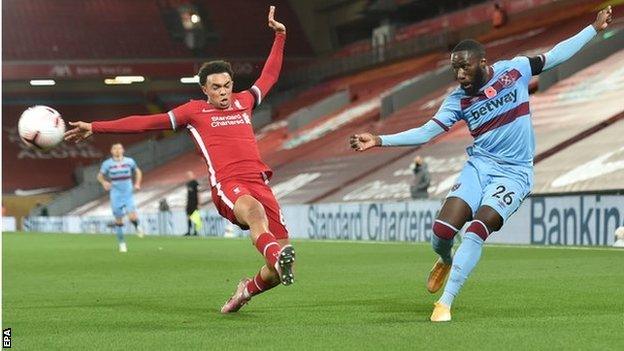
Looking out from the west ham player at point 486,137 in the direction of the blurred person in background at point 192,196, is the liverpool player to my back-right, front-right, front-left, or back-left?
front-left

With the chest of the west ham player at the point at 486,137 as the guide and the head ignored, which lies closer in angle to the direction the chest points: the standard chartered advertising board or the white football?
the white football

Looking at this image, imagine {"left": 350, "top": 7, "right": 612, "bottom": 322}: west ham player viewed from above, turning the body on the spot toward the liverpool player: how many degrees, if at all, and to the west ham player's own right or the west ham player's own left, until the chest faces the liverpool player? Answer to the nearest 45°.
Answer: approximately 45° to the west ham player's own right

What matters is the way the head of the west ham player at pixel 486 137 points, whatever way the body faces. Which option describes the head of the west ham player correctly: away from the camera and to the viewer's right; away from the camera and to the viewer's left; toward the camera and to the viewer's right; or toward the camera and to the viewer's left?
toward the camera and to the viewer's left

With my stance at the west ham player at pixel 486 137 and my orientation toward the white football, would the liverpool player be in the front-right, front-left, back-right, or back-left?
front-right

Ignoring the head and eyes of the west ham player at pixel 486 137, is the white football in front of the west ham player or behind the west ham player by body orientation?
in front

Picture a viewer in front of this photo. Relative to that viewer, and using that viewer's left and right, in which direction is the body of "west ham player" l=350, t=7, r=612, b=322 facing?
facing the viewer and to the left of the viewer

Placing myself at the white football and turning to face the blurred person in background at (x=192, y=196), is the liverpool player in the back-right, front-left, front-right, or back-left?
front-right

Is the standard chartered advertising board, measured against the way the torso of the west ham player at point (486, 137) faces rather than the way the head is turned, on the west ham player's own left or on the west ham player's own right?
on the west ham player's own right

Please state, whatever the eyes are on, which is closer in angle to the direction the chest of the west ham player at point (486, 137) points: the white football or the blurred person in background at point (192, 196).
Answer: the white football
